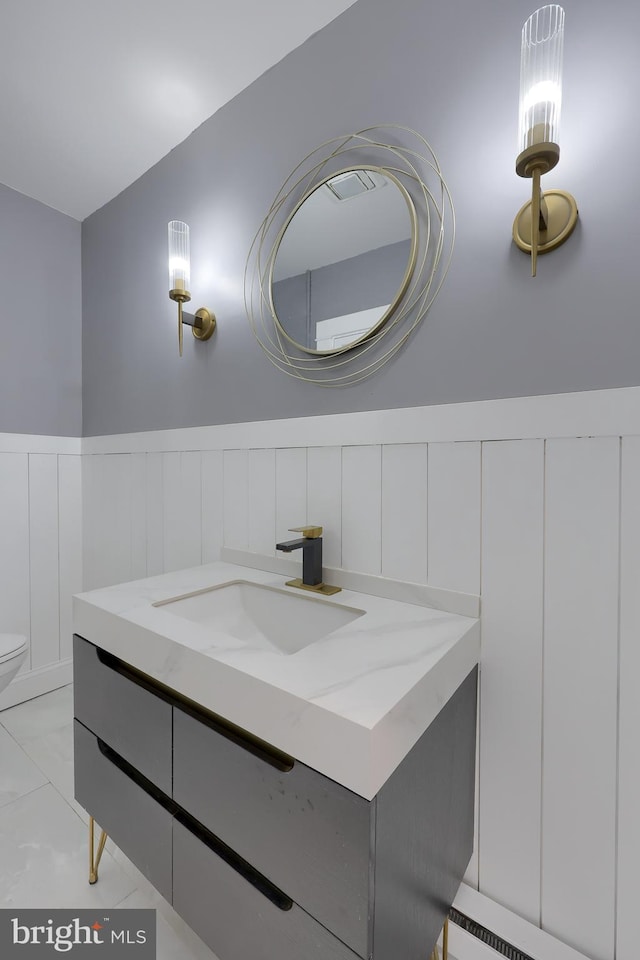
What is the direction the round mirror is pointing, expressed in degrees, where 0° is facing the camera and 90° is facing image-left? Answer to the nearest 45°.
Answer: approximately 45°

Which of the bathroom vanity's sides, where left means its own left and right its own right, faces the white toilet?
right

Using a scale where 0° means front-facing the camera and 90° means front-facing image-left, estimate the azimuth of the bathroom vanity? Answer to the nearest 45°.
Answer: approximately 45°
